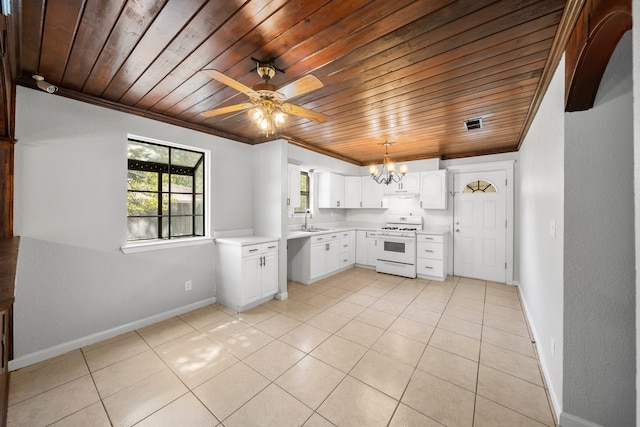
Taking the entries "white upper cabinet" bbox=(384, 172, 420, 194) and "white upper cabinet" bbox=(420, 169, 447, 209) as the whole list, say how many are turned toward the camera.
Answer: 2

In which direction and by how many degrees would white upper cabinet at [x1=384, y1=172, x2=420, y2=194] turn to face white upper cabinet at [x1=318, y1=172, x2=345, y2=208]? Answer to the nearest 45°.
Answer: approximately 90° to its right

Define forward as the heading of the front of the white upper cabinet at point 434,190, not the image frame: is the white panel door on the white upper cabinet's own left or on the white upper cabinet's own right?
on the white upper cabinet's own left

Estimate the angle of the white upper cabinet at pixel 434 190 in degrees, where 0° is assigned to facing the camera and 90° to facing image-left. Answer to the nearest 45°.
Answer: approximately 0°

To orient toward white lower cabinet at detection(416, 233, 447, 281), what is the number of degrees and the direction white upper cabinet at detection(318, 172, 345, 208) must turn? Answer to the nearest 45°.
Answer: approximately 45° to its left

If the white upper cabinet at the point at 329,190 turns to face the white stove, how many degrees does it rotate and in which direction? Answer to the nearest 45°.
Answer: approximately 45° to its left

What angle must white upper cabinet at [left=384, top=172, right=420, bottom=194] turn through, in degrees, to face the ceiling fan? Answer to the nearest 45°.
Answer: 0° — it already faces it

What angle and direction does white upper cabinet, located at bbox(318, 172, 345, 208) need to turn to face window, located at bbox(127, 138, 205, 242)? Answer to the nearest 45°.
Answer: approximately 90° to its right

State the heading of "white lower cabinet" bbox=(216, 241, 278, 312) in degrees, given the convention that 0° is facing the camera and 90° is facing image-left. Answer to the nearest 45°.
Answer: approximately 315°
